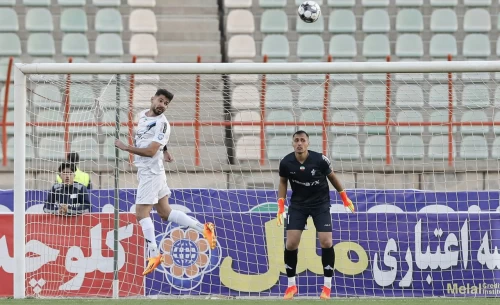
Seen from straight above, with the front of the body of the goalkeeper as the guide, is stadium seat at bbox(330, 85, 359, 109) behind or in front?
behind

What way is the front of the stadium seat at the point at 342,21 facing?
toward the camera

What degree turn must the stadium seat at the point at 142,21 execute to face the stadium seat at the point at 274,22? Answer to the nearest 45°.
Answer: approximately 90° to its left

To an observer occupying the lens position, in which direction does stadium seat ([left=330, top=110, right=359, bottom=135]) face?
facing the viewer

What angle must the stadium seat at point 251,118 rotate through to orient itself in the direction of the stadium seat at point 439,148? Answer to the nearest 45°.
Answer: approximately 90° to its left

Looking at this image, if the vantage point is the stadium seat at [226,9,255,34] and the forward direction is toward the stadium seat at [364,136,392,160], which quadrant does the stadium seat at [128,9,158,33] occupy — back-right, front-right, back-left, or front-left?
back-right

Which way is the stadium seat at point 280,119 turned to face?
toward the camera
